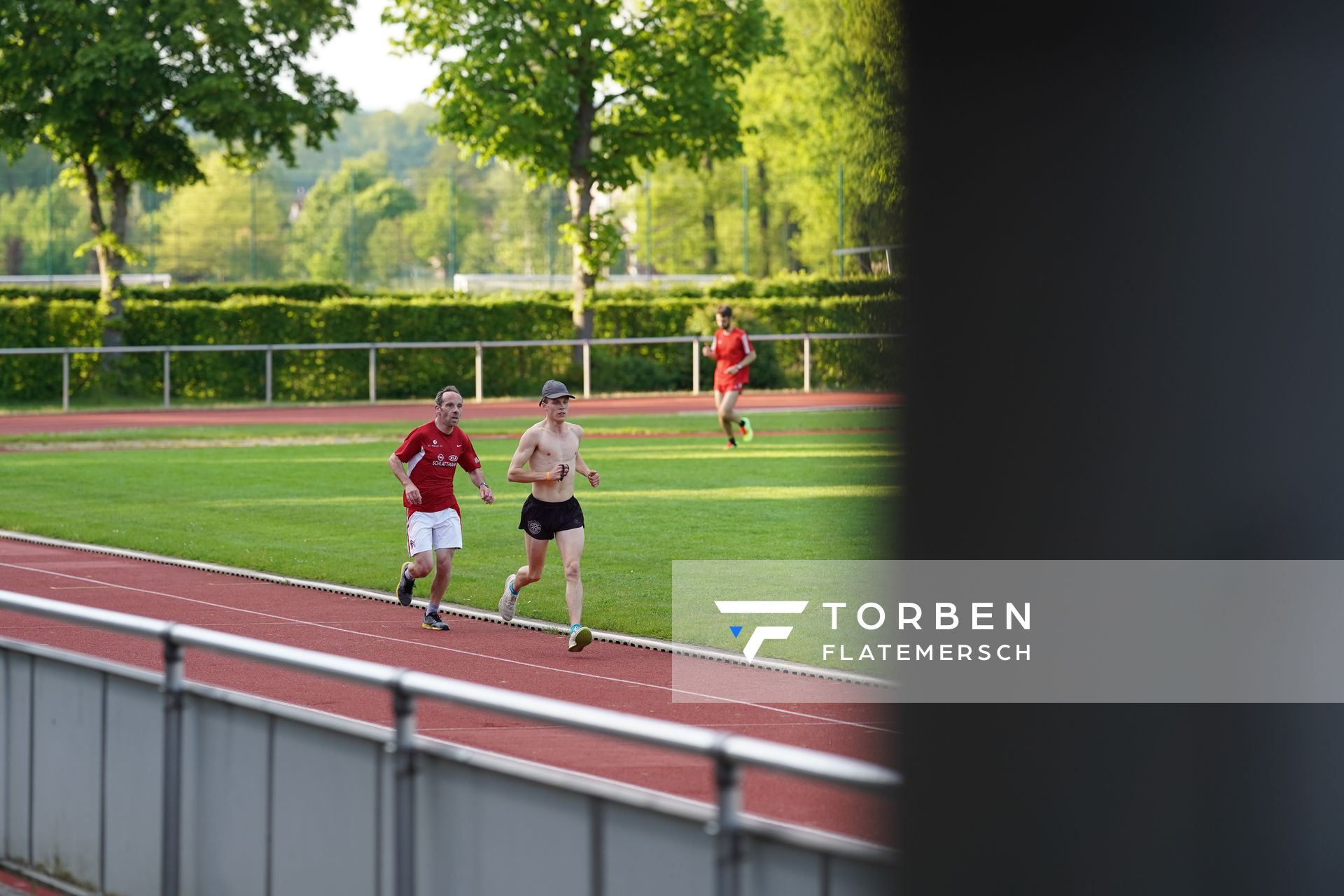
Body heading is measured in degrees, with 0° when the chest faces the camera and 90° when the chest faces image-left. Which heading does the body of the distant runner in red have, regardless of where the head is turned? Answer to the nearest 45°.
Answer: approximately 45°

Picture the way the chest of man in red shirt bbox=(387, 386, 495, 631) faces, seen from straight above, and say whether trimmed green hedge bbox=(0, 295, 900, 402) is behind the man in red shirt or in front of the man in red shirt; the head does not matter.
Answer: behind

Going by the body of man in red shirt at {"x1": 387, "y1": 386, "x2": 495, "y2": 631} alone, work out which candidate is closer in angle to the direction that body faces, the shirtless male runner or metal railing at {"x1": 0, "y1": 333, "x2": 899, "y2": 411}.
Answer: the shirtless male runner

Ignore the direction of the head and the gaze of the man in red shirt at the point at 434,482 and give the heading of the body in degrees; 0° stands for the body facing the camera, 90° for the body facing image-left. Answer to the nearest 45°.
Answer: approximately 315°

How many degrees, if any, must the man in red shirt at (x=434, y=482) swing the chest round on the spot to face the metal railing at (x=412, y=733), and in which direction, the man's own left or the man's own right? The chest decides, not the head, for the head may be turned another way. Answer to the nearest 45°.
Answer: approximately 45° to the man's own right

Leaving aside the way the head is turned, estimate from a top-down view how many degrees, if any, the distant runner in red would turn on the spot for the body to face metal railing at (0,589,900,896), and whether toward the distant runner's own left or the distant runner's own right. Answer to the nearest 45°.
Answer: approximately 45° to the distant runner's own left

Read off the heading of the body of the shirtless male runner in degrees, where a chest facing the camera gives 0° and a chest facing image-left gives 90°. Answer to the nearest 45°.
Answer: approximately 315°

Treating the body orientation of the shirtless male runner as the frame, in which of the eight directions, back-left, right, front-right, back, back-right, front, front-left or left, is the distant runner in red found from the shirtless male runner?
back-left
